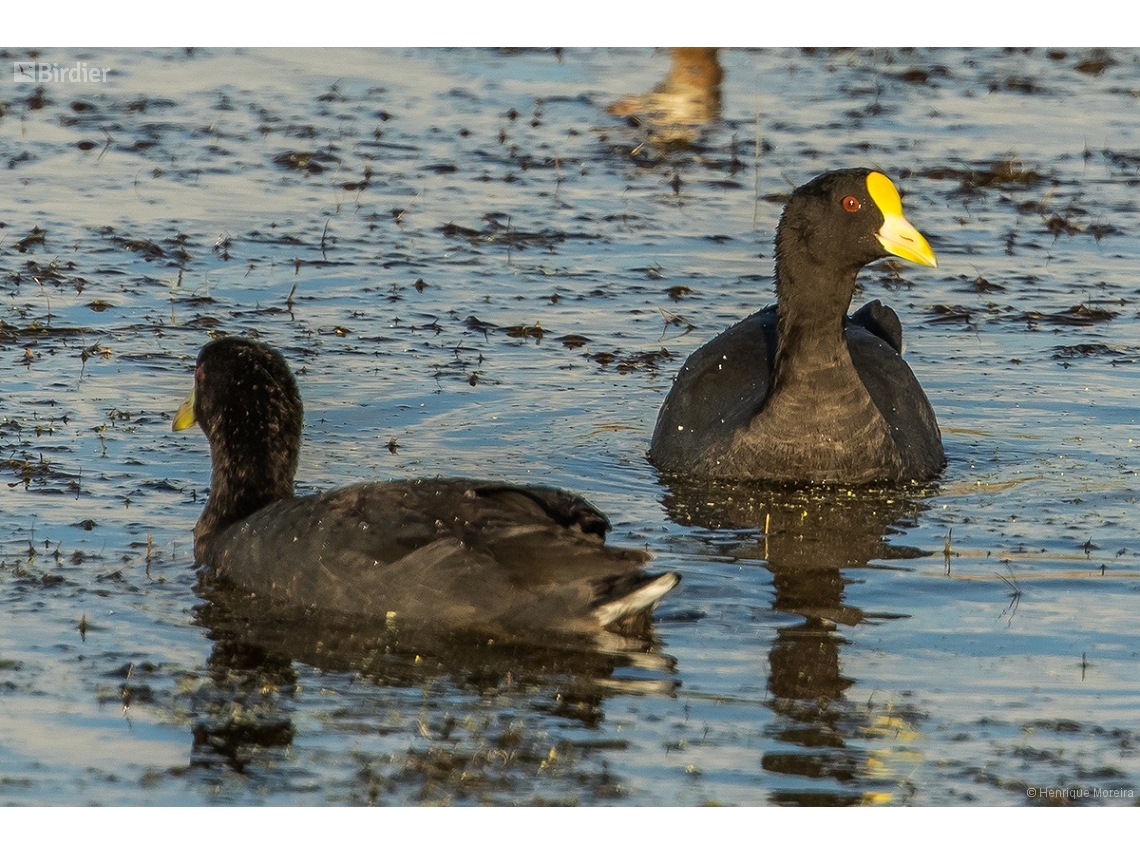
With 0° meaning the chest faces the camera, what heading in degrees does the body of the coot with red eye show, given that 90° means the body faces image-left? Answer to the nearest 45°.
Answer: approximately 0°
